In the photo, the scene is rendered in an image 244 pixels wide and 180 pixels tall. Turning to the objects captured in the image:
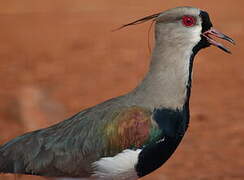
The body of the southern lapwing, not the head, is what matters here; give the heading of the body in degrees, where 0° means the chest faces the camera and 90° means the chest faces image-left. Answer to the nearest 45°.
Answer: approximately 270°
